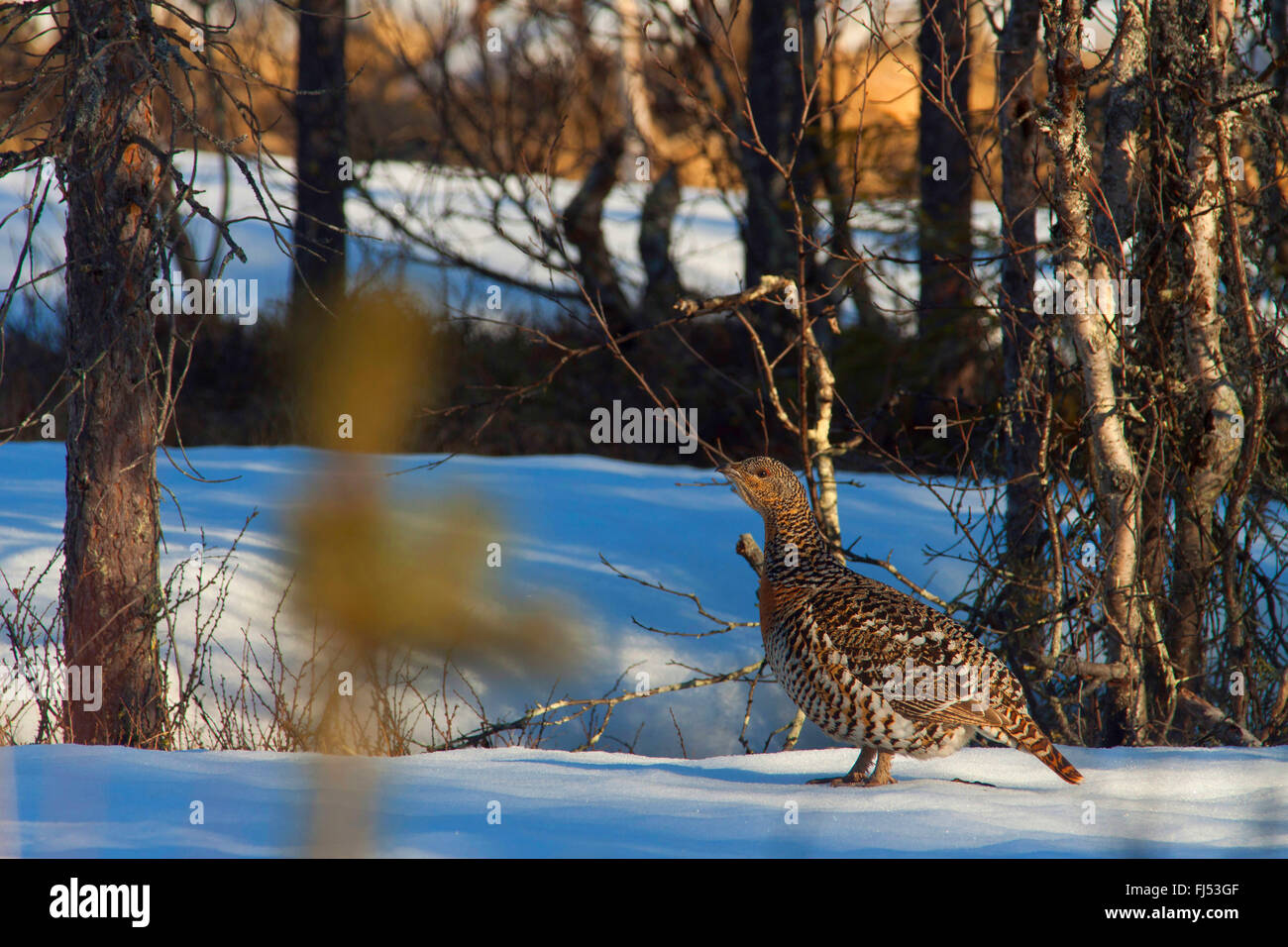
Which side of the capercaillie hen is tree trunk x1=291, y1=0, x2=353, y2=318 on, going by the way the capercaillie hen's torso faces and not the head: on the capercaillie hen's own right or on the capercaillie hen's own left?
on the capercaillie hen's own right

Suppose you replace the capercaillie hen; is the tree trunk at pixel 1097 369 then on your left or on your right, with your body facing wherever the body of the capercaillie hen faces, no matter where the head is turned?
on your right

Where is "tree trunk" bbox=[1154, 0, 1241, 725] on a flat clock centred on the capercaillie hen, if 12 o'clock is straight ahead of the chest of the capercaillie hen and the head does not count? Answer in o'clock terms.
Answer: The tree trunk is roughly at 4 o'clock from the capercaillie hen.

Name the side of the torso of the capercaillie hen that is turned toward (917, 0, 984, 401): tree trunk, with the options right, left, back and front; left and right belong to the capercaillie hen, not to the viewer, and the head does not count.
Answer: right

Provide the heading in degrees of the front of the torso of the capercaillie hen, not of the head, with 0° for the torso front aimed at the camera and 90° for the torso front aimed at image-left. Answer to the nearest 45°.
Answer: approximately 90°

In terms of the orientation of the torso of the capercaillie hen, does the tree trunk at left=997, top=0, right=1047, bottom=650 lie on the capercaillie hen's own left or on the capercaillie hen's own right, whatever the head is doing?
on the capercaillie hen's own right

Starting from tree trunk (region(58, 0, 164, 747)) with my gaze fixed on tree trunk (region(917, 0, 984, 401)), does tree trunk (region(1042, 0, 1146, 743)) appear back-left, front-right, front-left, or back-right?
front-right
